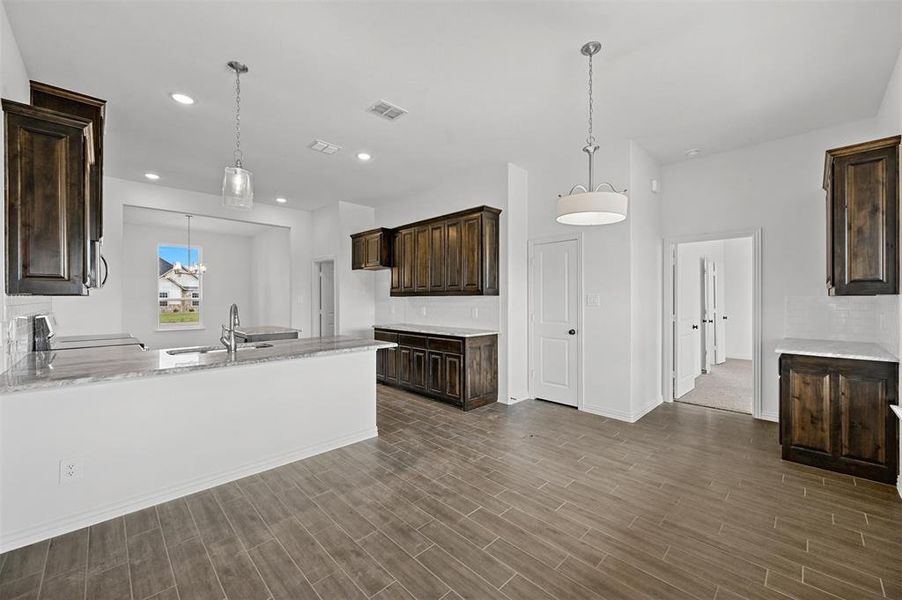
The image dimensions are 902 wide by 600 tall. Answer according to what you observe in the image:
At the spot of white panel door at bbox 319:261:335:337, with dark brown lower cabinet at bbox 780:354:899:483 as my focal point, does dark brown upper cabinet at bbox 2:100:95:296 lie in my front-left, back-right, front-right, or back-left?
front-right

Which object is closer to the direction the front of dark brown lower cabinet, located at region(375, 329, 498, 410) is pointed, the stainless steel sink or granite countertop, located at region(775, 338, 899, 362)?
the stainless steel sink

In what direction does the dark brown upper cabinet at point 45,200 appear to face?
to the viewer's right

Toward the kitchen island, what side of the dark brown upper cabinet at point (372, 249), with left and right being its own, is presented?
front

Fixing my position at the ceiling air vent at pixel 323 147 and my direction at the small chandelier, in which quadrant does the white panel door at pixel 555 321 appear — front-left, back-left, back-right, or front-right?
back-right

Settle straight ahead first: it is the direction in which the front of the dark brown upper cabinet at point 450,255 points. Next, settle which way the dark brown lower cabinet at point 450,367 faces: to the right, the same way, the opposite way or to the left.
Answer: the same way

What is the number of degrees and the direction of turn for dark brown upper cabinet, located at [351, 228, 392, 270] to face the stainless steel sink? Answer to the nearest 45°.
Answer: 0° — it already faces it

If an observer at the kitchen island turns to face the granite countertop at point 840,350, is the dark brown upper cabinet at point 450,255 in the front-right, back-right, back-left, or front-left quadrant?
front-left

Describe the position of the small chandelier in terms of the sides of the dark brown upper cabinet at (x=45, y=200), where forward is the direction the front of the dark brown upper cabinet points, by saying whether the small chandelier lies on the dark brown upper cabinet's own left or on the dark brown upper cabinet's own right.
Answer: on the dark brown upper cabinet's own left

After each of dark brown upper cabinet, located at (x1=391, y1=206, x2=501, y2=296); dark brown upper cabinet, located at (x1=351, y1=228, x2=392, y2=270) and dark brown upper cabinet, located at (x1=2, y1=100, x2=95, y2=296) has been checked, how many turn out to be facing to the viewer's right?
1

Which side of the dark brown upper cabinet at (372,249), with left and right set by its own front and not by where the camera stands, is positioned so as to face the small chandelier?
right

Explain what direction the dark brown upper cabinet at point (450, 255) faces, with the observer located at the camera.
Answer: facing the viewer and to the left of the viewer

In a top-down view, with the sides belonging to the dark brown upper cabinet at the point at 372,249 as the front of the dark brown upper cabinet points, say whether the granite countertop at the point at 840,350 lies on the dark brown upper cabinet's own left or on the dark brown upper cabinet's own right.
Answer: on the dark brown upper cabinet's own left

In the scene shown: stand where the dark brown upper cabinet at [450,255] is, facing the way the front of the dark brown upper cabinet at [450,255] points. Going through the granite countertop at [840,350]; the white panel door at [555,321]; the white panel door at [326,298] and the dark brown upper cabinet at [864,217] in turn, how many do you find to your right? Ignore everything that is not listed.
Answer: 1

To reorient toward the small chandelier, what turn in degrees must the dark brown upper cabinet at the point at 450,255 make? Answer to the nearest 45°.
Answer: approximately 90° to its right

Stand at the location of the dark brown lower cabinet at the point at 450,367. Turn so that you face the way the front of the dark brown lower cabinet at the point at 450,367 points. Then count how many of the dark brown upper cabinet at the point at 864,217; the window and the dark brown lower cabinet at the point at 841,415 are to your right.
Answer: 1
